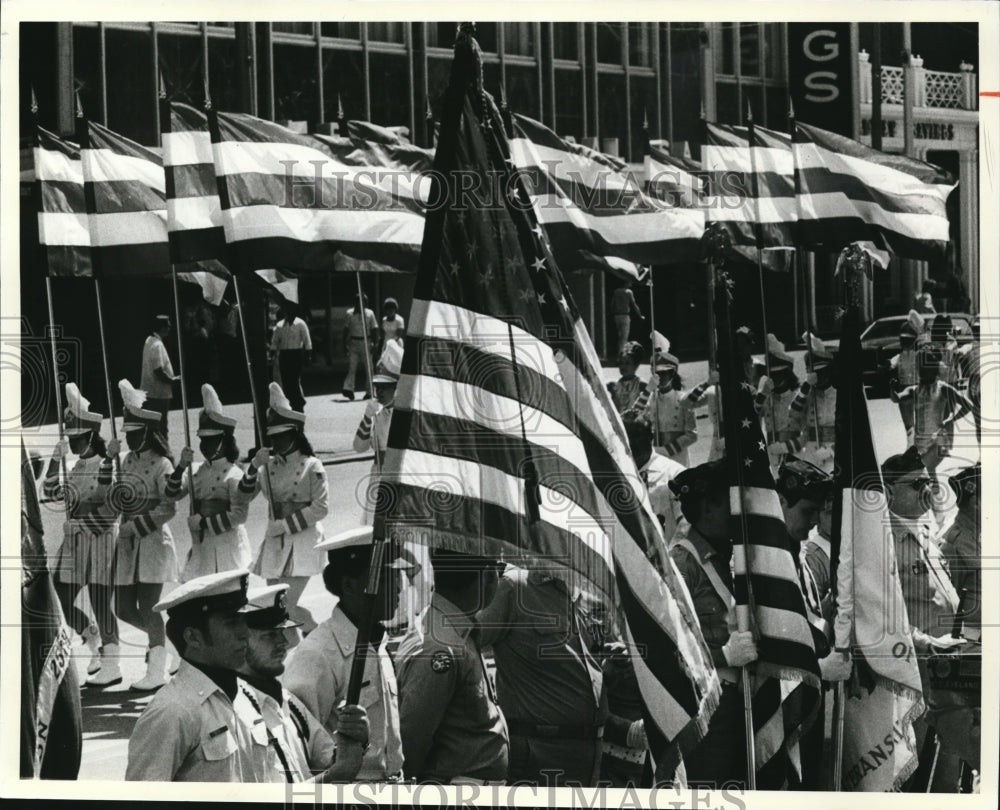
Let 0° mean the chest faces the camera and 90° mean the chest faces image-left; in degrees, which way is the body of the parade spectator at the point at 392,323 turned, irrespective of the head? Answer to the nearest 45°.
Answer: approximately 0°

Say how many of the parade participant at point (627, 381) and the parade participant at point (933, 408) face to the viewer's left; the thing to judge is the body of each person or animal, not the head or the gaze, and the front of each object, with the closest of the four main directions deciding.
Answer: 0

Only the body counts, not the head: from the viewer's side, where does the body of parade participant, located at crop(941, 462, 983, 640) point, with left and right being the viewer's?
facing to the left of the viewer

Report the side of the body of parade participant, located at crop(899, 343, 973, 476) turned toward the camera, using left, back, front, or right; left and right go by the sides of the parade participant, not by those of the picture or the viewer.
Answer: front

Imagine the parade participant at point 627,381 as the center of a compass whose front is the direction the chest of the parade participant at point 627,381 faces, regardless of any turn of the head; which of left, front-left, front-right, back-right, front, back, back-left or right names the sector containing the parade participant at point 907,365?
left

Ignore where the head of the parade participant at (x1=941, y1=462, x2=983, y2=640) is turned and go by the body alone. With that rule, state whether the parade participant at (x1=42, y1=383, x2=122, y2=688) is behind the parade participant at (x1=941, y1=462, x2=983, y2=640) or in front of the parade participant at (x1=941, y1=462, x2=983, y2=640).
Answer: in front

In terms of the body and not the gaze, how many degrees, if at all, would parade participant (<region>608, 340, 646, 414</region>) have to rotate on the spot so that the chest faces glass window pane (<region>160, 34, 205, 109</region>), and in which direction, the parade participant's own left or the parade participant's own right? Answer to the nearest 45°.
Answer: approximately 90° to the parade participant's own right
